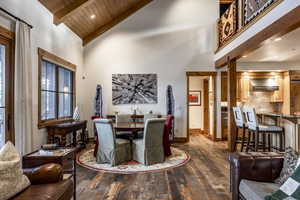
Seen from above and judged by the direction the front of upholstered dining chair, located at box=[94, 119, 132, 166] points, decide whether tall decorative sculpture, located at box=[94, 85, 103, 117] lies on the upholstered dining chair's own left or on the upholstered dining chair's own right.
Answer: on the upholstered dining chair's own left

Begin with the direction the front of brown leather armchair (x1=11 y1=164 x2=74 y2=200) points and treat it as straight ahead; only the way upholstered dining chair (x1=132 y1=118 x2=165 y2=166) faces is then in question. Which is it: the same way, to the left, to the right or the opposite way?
to the left

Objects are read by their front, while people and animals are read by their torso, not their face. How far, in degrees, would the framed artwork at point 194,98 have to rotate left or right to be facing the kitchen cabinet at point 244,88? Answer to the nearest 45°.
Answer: approximately 45° to its left

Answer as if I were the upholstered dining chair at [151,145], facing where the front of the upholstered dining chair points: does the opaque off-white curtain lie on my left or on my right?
on my left

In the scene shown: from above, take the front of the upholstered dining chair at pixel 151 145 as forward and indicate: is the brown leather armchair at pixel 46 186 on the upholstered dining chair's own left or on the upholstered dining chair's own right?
on the upholstered dining chair's own left

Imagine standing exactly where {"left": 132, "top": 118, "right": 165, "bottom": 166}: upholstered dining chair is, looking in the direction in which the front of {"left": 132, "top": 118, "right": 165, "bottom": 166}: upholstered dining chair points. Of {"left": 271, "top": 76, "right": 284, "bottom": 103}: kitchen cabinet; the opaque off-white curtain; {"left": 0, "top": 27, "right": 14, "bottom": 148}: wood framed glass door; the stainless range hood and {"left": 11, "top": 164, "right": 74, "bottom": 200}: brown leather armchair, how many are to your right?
2

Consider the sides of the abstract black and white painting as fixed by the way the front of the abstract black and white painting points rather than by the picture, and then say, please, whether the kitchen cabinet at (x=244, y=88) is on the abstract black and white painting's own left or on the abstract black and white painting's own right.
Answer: on the abstract black and white painting's own left

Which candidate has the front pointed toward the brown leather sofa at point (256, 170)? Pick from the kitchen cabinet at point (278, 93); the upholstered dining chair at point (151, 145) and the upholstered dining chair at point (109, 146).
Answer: the kitchen cabinet

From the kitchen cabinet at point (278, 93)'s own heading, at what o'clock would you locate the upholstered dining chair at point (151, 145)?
The upholstered dining chair is roughly at 1 o'clock from the kitchen cabinet.

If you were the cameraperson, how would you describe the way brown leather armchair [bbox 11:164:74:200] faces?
facing to the right of the viewer

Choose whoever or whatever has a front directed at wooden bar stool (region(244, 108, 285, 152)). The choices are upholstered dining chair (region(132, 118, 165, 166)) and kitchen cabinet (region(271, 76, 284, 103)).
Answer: the kitchen cabinet
